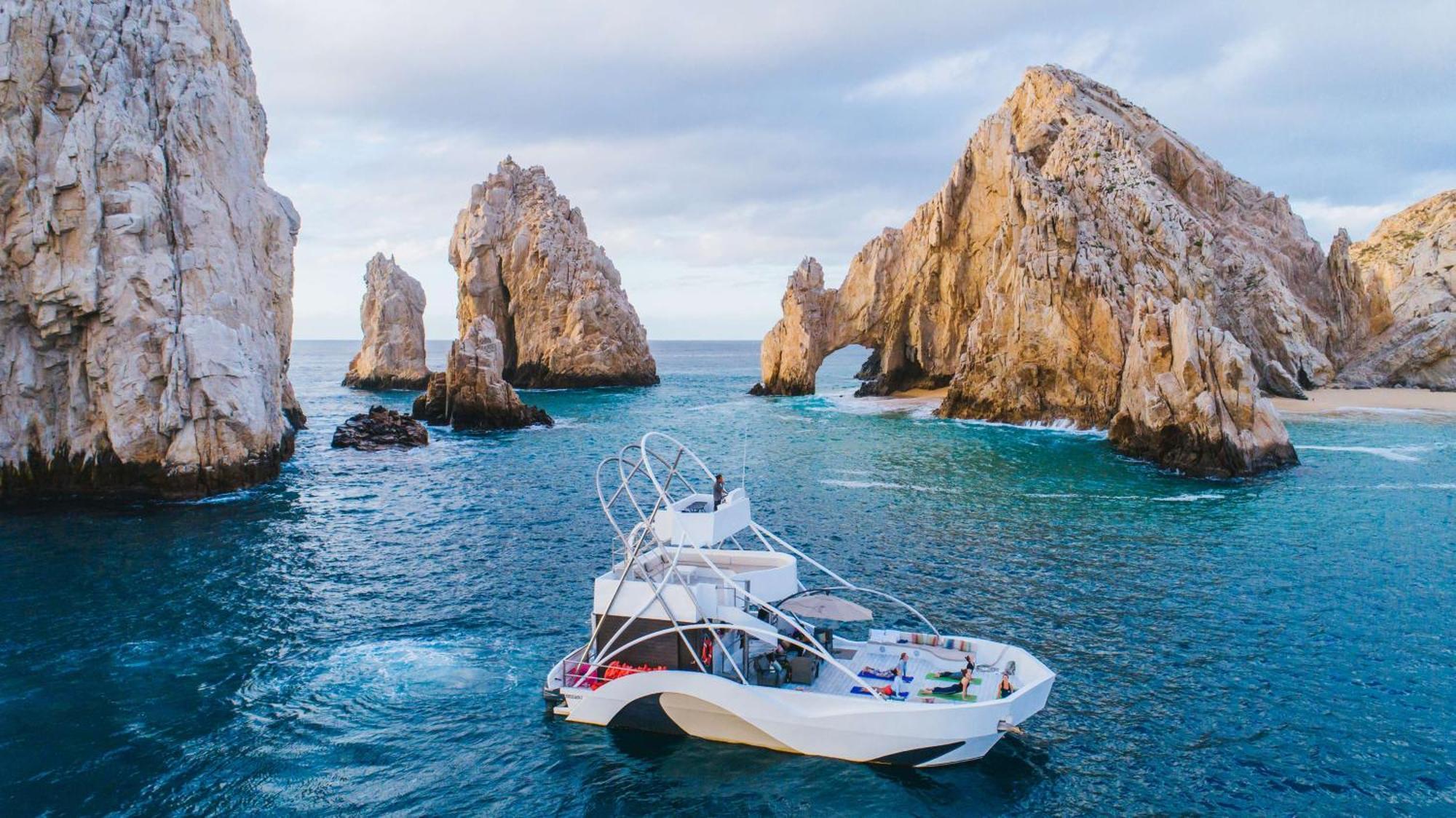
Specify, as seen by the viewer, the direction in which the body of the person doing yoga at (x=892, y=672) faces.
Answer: to the viewer's right

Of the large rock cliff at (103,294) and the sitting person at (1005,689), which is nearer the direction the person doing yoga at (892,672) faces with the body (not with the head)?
the sitting person

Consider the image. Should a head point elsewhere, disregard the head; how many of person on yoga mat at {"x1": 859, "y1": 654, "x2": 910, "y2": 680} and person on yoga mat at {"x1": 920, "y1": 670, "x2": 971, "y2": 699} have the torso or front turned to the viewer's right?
2

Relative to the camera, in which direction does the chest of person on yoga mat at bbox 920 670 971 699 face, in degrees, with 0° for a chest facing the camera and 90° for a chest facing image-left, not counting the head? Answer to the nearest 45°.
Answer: approximately 270°

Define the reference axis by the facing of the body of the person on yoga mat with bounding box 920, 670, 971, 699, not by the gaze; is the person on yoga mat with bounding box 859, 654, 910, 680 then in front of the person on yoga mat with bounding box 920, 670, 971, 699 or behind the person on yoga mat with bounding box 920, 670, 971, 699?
behind

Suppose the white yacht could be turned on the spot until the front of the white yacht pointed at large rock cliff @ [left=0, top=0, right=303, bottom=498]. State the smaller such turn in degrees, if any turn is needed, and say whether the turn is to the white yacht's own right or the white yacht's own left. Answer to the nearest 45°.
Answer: approximately 180°
